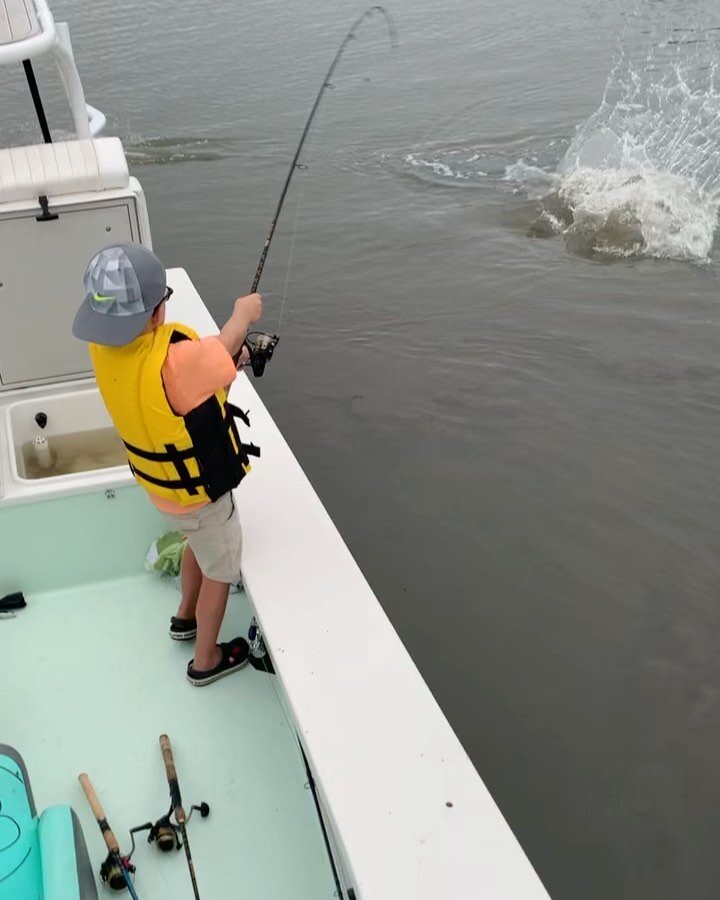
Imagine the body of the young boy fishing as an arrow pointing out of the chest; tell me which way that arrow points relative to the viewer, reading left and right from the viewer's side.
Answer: facing away from the viewer and to the right of the viewer

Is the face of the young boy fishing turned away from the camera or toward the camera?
away from the camera
